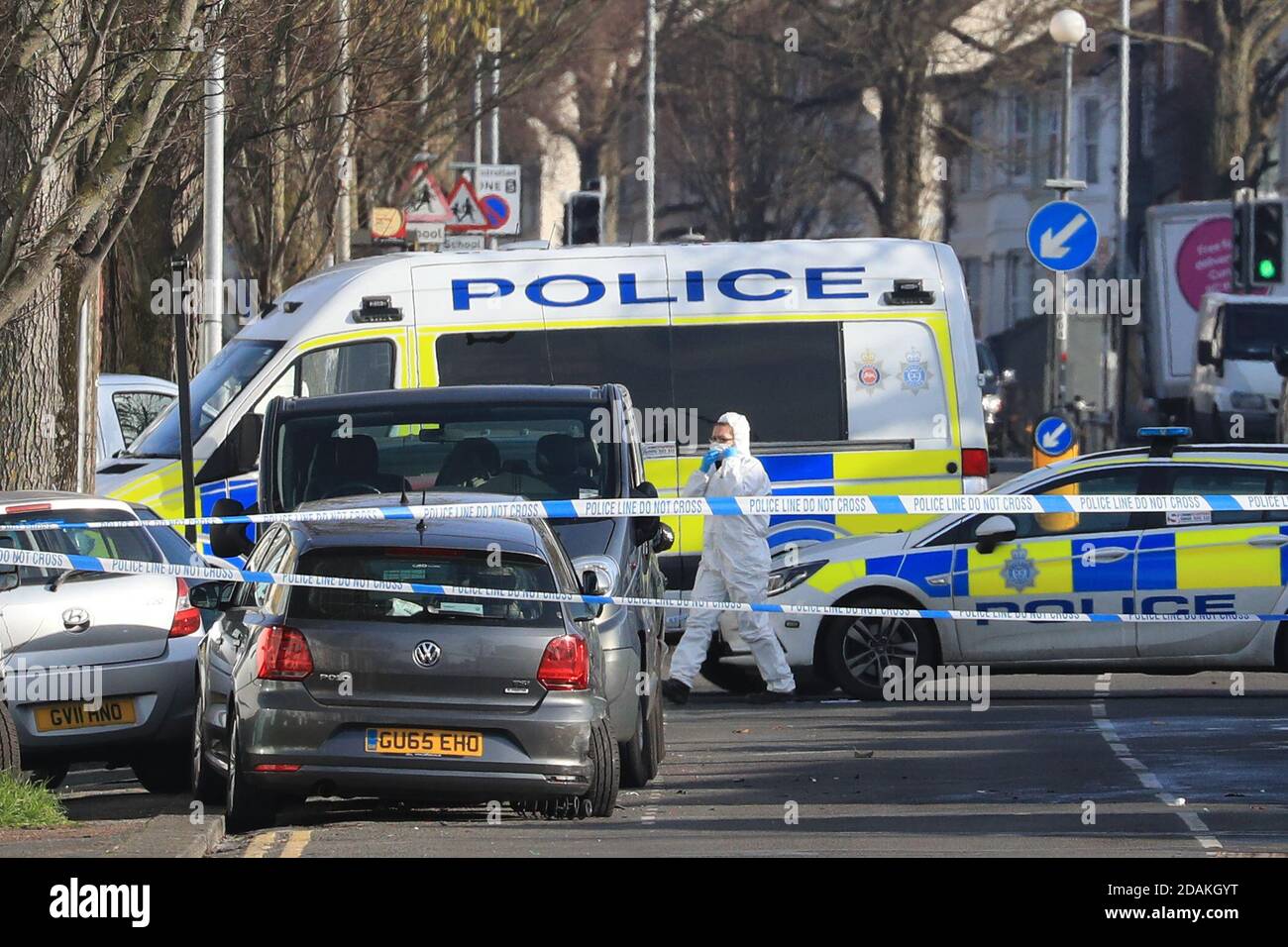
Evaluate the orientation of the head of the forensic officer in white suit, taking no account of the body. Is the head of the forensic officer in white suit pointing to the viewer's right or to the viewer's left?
to the viewer's left

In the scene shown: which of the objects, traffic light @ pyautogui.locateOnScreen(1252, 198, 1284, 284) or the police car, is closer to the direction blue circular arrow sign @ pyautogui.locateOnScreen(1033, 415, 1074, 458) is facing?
the police car

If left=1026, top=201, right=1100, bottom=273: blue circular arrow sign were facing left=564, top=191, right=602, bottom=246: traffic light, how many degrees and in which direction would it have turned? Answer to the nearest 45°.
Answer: approximately 135° to its right

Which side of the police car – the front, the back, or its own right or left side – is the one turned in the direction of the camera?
left

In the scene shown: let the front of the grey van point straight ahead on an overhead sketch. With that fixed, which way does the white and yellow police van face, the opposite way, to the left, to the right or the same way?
to the right

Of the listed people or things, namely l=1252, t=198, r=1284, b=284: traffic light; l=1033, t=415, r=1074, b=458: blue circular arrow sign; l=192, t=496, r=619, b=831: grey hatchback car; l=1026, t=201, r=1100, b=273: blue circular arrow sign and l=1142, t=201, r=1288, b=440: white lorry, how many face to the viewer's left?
0

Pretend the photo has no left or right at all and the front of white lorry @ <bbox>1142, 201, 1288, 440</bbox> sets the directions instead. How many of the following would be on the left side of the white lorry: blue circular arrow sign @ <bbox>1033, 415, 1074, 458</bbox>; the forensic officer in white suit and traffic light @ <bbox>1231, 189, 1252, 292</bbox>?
0

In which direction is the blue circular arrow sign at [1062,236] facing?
toward the camera

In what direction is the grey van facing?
toward the camera

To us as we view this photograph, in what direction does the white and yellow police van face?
facing to the left of the viewer

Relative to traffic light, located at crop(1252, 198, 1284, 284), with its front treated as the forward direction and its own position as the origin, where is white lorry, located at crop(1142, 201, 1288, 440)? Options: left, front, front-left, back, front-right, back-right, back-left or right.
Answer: back

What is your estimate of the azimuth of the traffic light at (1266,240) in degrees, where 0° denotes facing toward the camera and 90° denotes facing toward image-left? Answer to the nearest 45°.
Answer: approximately 0°
